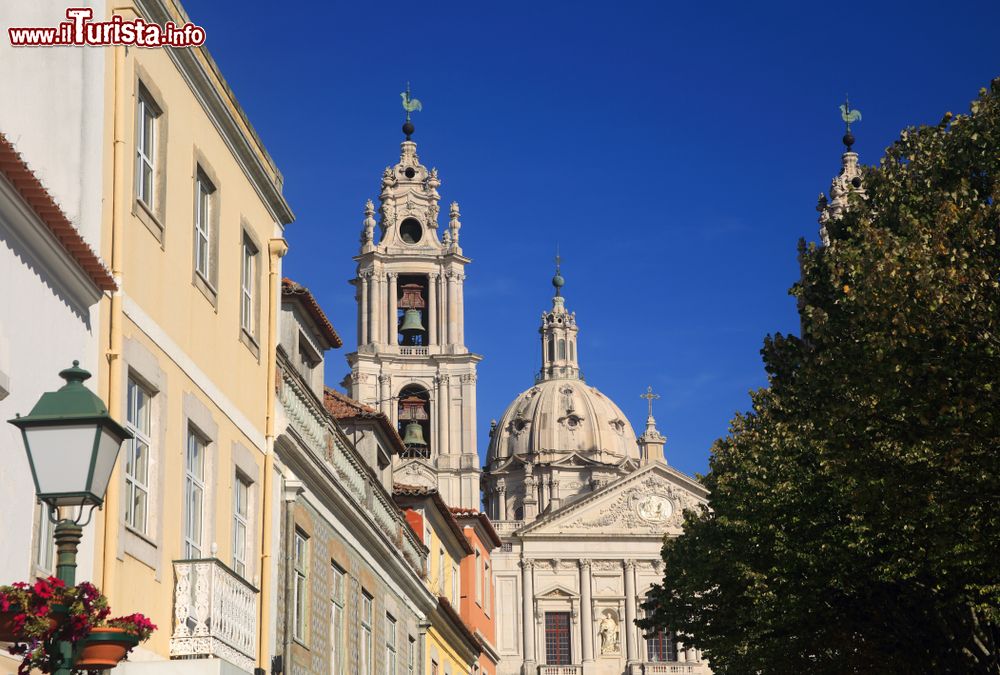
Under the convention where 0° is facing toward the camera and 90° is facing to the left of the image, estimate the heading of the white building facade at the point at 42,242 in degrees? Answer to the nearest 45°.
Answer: approximately 315°

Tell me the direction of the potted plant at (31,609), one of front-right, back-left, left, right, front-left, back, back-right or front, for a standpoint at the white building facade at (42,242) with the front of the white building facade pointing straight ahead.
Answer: front-right

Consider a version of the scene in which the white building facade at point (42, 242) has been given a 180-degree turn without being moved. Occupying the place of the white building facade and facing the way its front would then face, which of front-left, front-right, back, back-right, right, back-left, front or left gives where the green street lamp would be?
back-left

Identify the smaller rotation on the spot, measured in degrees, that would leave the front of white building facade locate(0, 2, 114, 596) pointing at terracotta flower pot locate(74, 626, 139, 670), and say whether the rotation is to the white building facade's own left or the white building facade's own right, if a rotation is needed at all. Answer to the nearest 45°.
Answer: approximately 45° to the white building facade's own right

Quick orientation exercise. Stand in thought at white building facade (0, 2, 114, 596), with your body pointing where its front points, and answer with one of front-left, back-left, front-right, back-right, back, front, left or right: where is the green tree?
left

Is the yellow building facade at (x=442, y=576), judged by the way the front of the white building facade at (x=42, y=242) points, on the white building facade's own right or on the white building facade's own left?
on the white building facade's own left

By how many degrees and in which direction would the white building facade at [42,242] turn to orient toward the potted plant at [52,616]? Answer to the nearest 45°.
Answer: approximately 45° to its right
